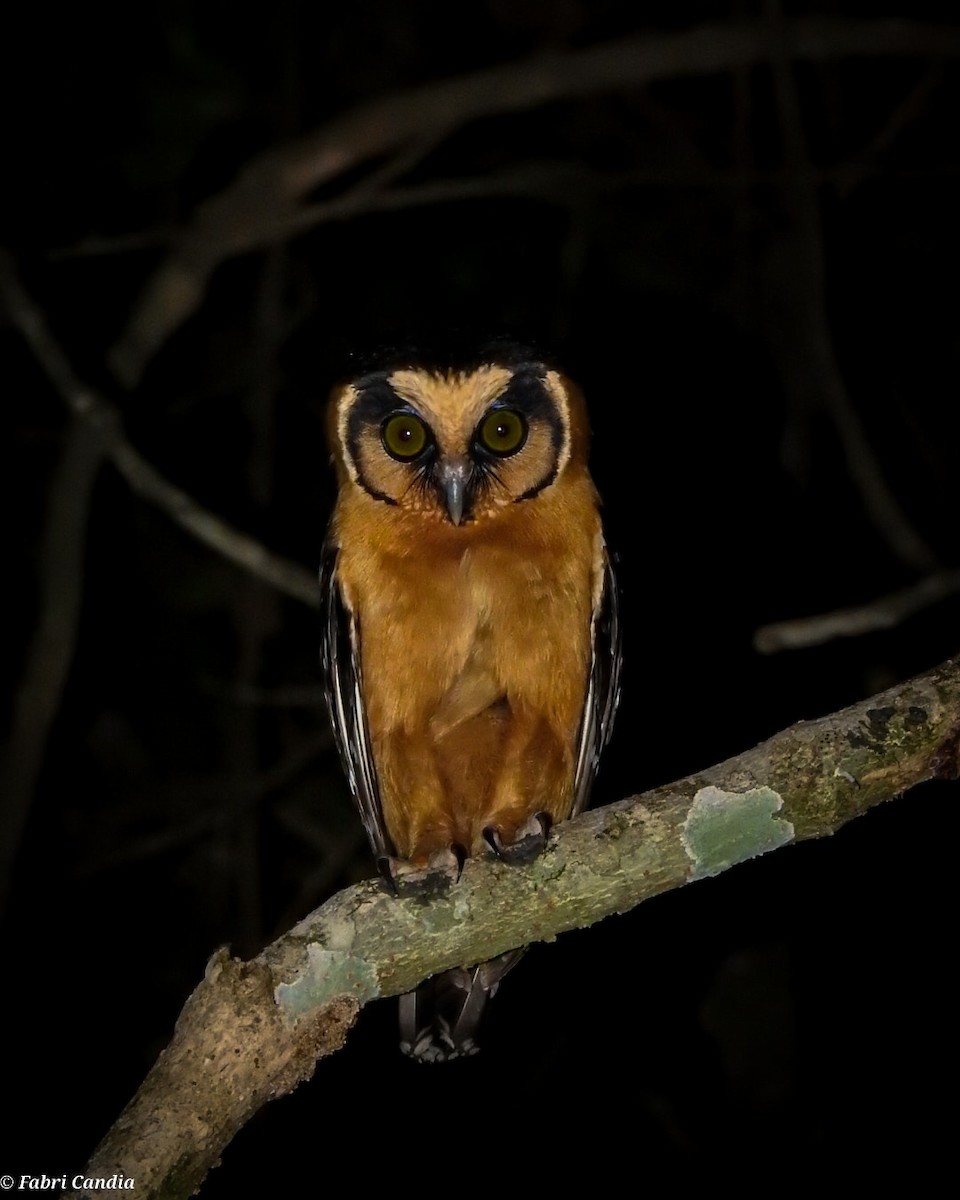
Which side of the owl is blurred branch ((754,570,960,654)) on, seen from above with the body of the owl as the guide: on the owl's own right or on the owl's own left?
on the owl's own left

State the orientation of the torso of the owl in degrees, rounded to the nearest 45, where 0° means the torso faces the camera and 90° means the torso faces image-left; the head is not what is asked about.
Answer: approximately 0°

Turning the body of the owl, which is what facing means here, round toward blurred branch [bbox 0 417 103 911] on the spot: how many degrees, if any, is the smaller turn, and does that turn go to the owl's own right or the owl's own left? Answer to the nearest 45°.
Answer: approximately 135° to the owl's own right

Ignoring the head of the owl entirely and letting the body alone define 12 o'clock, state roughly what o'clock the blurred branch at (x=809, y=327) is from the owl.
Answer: The blurred branch is roughly at 8 o'clock from the owl.
